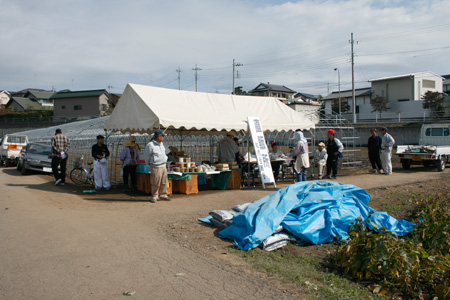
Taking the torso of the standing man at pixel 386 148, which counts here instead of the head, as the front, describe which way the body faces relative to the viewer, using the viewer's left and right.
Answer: facing to the left of the viewer

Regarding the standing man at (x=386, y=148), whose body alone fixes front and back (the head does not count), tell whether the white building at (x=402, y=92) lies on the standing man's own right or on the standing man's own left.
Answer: on the standing man's own right

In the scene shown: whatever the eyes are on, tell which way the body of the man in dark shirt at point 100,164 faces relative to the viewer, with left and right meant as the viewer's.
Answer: facing the viewer and to the right of the viewer

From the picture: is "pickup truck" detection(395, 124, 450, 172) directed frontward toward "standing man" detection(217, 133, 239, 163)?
no

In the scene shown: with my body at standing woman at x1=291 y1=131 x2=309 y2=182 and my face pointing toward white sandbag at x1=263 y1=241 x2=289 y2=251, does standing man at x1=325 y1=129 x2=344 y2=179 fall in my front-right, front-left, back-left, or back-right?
back-left

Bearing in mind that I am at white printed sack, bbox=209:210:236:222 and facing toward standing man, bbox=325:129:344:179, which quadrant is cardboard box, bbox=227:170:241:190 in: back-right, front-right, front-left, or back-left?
front-left

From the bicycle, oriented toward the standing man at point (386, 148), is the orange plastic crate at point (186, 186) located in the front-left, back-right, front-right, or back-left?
front-right

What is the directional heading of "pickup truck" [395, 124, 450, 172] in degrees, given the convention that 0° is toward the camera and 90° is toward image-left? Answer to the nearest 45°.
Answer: approximately 225°
